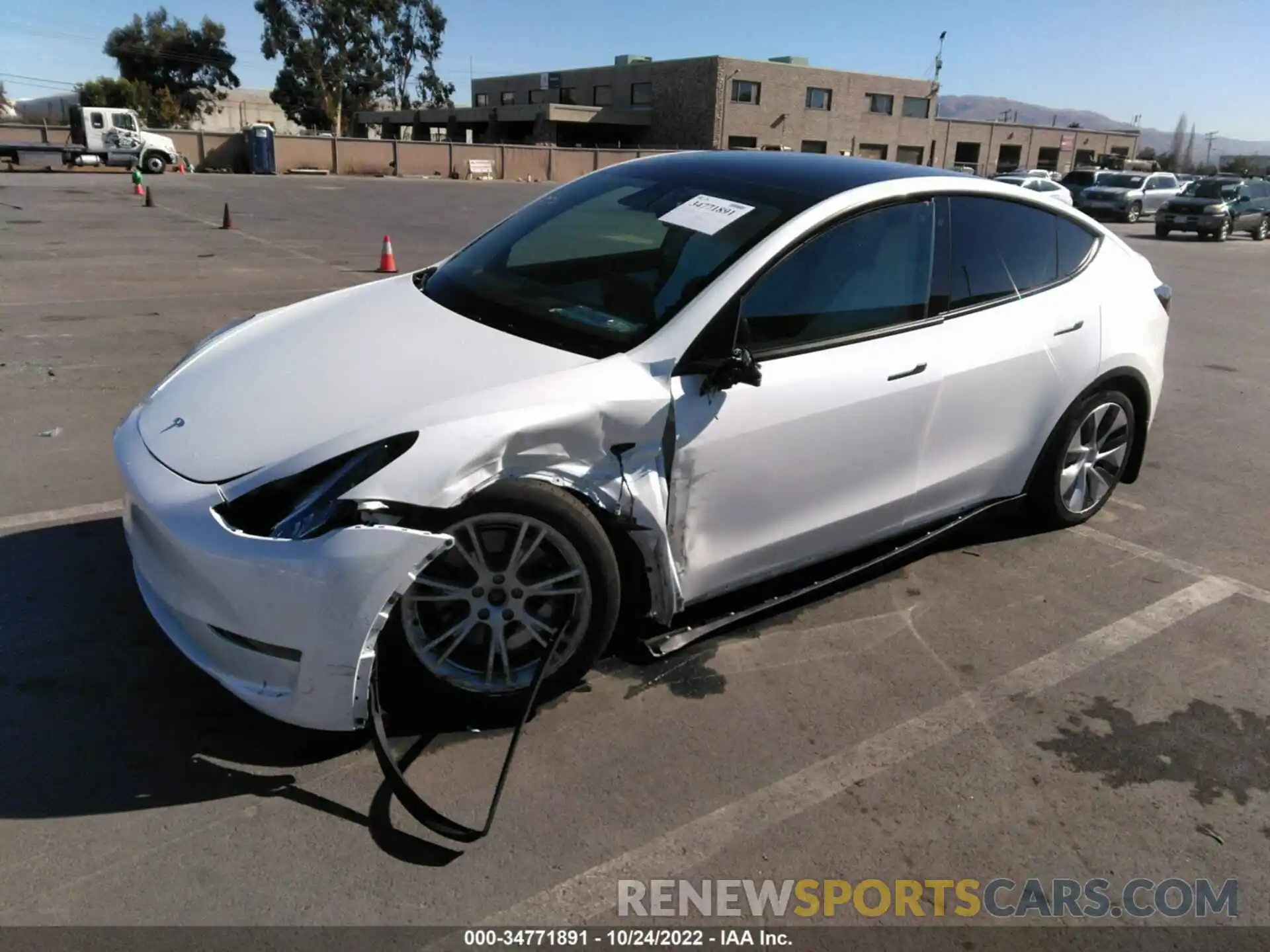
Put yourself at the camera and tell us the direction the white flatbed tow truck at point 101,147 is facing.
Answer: facing to the right of the viewer

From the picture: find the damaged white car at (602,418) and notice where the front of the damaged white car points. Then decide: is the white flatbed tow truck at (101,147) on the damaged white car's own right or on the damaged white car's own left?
on the damaged white car's own right

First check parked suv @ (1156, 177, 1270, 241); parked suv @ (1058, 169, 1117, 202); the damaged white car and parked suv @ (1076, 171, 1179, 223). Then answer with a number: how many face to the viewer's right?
0

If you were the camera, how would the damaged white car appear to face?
facing the viewer and to the left of the viewer

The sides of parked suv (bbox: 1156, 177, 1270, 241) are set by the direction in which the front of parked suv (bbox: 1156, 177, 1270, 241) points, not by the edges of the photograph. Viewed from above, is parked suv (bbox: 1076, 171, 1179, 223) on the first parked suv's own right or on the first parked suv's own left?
on the first parked suv's own right

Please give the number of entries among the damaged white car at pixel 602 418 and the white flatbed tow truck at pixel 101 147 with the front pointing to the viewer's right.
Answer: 1

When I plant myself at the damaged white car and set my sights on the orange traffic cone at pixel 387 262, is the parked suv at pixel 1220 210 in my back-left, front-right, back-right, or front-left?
front-right

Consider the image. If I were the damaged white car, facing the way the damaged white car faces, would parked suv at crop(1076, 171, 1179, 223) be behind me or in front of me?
behind

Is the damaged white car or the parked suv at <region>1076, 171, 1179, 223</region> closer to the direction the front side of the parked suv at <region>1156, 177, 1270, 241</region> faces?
the damaged white car

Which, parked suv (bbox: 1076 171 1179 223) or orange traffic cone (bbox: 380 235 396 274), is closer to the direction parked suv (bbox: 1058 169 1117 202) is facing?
the orange traffic cone

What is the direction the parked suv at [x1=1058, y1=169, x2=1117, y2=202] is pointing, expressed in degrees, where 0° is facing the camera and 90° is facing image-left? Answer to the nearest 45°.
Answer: approximately 45°

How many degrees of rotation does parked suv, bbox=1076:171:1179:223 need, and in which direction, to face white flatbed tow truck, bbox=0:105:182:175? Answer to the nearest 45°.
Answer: approximately 45° to its right
